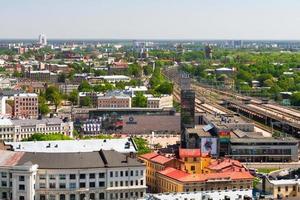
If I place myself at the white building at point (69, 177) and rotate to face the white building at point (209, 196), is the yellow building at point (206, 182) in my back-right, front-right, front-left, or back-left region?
front-left

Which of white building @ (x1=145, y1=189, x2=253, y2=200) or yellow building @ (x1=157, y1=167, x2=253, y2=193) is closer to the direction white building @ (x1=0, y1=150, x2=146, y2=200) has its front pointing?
the white building

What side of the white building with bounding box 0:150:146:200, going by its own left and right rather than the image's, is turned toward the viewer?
front

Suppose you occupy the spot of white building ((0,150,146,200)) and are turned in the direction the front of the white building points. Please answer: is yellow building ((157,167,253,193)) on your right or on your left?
on your left

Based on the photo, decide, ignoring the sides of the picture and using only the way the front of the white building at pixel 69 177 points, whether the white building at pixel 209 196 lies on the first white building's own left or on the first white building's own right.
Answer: on the first white building's own left
